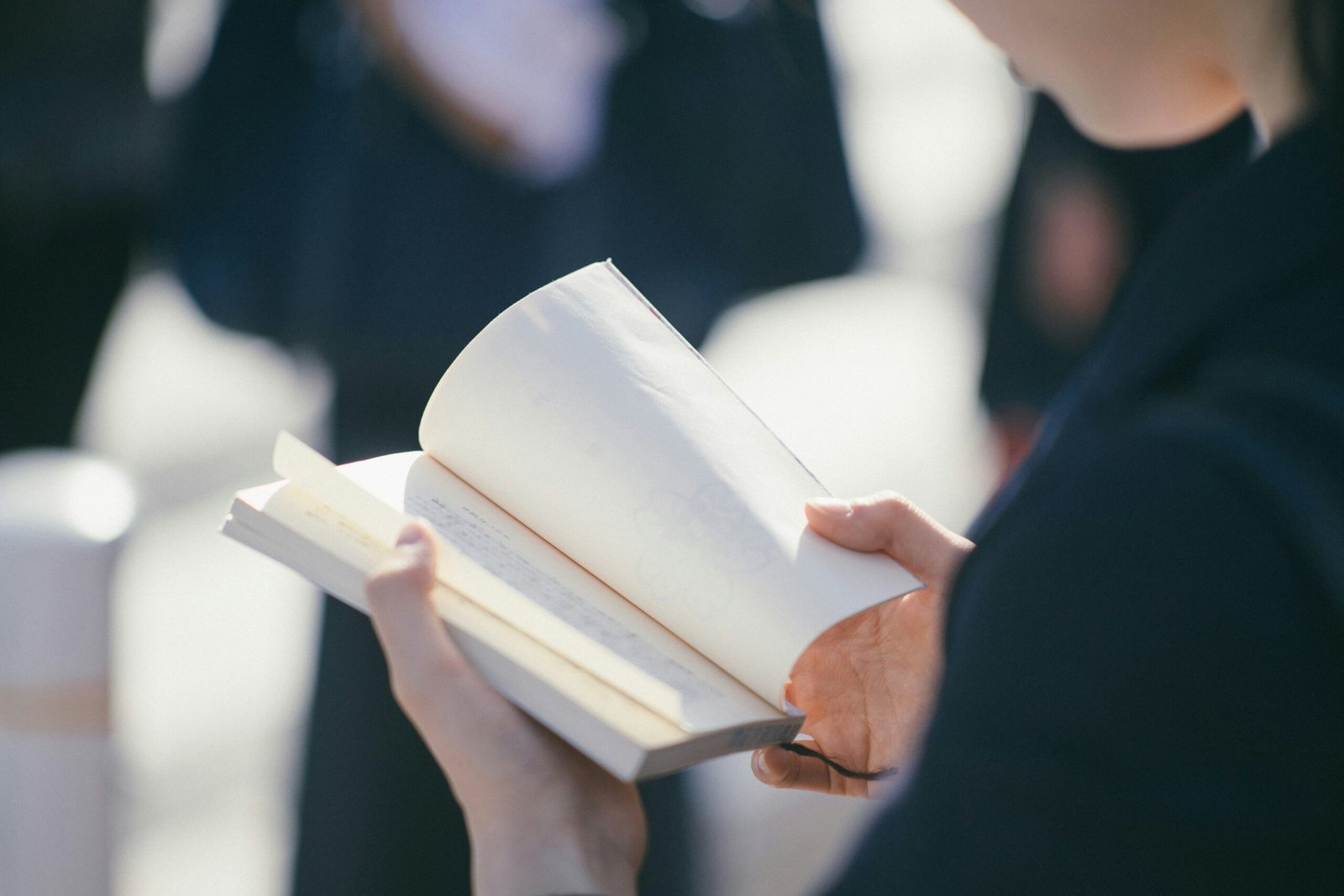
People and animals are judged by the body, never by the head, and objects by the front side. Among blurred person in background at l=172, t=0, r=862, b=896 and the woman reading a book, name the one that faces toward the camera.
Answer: the blurred person in background

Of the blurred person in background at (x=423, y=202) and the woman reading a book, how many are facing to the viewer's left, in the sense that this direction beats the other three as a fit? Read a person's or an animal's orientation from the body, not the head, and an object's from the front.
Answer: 1

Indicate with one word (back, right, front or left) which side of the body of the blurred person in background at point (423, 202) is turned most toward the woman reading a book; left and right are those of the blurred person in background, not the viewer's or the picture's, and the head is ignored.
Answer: front

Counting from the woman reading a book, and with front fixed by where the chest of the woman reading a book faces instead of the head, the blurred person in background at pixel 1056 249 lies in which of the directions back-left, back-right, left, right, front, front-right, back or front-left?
right

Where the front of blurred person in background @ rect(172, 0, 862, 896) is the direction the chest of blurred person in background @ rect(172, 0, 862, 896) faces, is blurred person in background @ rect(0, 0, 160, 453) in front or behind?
behind

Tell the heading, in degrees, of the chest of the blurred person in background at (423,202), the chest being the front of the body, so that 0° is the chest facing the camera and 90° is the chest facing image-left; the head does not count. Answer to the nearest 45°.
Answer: approximately 0°

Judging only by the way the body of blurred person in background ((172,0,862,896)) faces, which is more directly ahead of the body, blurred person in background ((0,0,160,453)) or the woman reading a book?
the woman reading a book

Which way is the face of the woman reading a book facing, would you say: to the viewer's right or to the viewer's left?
to the viewer's left

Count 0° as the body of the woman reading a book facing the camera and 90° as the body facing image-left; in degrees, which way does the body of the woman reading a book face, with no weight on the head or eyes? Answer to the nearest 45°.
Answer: approximately 90°

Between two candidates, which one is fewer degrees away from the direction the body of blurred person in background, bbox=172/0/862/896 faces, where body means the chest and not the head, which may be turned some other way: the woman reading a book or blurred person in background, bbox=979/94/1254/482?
the woman reading a book

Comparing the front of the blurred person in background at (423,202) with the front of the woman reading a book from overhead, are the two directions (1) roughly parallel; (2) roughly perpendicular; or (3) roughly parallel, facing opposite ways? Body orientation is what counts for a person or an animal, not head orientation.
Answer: roughly perpendicular
